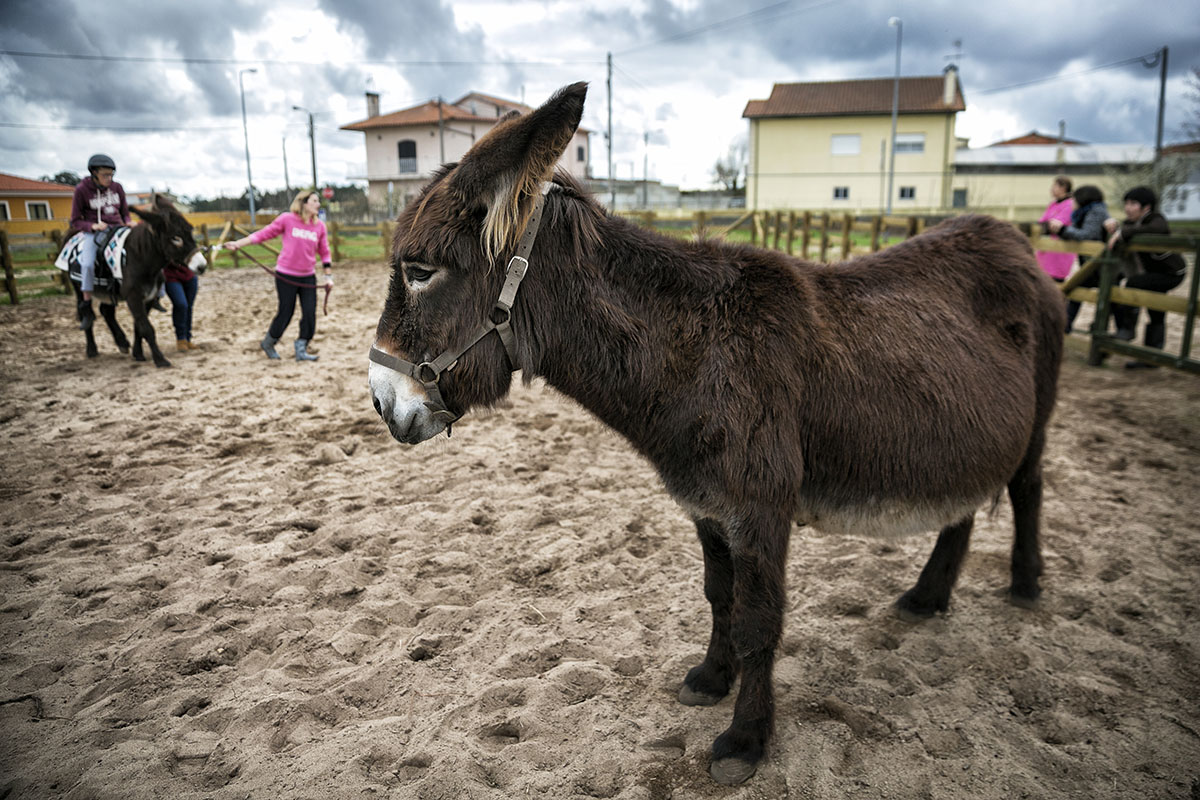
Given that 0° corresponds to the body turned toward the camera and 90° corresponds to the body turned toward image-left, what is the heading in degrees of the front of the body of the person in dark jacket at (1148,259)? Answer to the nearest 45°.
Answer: approximately 90°

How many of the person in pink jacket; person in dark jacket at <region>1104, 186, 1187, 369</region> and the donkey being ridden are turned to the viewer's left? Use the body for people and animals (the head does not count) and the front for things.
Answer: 2

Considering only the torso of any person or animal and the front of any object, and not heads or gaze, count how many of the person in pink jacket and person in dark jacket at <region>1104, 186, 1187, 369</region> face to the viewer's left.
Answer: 2

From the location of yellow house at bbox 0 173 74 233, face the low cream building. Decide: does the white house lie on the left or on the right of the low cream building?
left

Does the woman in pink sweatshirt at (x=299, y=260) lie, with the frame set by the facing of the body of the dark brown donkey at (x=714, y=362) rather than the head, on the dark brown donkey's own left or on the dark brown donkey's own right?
on the dark brown donkey's own right

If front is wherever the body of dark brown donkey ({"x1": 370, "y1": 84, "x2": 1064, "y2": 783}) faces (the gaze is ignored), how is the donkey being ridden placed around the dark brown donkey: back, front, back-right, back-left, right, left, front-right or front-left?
right

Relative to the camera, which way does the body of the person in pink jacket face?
to the viewer's left

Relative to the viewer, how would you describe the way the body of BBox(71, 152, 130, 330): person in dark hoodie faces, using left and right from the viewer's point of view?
facing the viewer and to the right of the viewer

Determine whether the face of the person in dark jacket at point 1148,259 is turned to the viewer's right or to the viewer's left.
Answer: to the viewer's left

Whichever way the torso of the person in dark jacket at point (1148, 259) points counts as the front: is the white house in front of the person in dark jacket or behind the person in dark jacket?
in front

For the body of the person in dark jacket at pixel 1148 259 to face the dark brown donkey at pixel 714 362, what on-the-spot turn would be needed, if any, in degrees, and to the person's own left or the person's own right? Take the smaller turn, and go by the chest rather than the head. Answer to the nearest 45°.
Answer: approximately 90° to the person's own left
